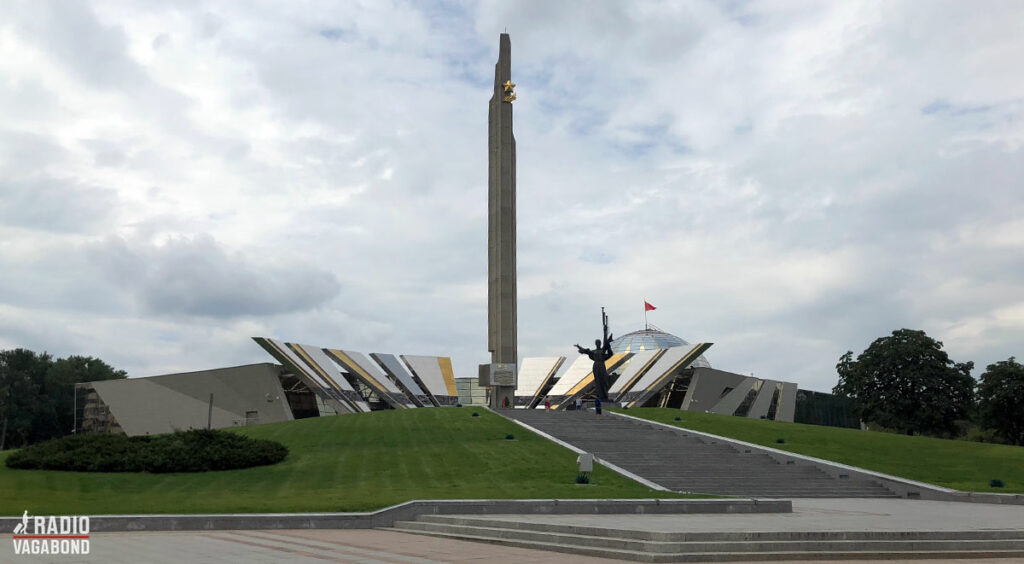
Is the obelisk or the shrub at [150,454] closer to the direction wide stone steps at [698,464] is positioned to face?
the shrub

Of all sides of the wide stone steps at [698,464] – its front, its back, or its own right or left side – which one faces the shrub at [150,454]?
right

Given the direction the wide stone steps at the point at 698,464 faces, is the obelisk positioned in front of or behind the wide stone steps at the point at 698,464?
behind

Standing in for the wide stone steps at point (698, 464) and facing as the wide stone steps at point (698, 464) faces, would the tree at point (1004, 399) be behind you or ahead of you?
behind

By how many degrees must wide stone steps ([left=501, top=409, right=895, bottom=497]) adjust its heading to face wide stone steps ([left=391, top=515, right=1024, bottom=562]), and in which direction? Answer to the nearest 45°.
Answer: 0° — it already faces it

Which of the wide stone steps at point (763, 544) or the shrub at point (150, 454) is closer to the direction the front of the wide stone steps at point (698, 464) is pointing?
the wide stone steps

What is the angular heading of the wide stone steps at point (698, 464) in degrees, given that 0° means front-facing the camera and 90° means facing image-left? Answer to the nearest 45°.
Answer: approximately 0°
